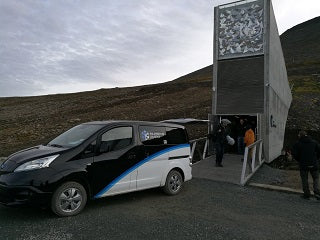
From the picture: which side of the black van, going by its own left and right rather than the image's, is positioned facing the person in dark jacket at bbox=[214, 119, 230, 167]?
back

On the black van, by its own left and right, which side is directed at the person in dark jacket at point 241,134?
back

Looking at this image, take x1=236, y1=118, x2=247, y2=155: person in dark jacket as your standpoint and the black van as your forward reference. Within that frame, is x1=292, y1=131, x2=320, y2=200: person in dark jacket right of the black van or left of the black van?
left

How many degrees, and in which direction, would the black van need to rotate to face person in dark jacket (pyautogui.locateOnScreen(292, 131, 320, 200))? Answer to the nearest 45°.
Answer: approximately 135° to its left

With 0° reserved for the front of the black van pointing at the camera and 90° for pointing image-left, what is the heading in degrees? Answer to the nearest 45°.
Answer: approximately 45°

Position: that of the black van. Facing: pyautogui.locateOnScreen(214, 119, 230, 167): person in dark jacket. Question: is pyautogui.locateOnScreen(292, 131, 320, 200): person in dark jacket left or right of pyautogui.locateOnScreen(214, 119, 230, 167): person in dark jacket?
right

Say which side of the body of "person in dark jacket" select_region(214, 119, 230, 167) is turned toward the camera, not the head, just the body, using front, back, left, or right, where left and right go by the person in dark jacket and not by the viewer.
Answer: right
